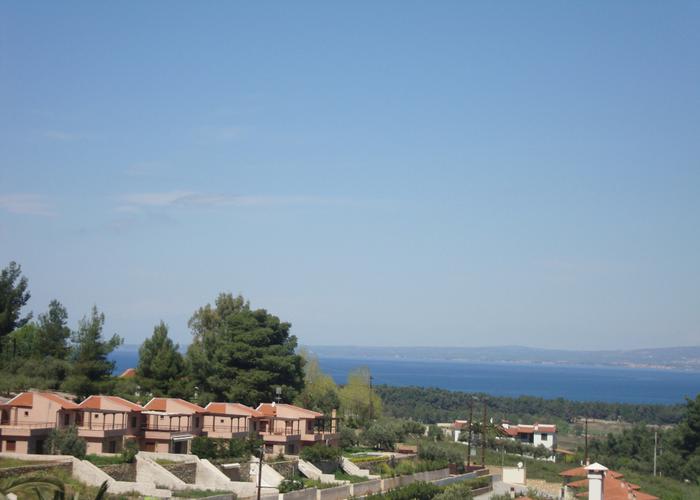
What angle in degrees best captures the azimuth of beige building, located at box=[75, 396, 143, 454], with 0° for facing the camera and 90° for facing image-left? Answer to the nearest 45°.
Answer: approximately 315°

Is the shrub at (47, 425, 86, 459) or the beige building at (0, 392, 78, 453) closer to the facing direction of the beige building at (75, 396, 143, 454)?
the shrub

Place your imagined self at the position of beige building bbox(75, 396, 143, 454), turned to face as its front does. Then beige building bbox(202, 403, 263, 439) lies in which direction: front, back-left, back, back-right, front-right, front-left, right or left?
left

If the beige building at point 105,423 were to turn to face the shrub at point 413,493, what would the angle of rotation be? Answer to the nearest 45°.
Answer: approximately 45° to its left

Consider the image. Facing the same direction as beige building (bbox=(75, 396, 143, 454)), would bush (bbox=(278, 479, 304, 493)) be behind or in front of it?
in front

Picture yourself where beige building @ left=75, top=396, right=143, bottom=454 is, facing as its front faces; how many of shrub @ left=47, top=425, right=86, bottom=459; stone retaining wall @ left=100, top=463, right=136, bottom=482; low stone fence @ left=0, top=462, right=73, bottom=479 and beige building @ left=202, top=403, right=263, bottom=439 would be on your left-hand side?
1

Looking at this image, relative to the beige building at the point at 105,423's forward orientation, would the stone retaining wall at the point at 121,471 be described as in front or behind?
in front

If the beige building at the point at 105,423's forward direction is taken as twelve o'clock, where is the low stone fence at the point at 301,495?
The low stone fence is roughly at 12 o'clock from the beige building.

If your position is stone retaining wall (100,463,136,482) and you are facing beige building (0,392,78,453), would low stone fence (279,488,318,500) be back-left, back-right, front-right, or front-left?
back-right

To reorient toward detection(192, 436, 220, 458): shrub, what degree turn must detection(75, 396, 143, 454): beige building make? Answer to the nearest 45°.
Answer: approximately 45° to its left
